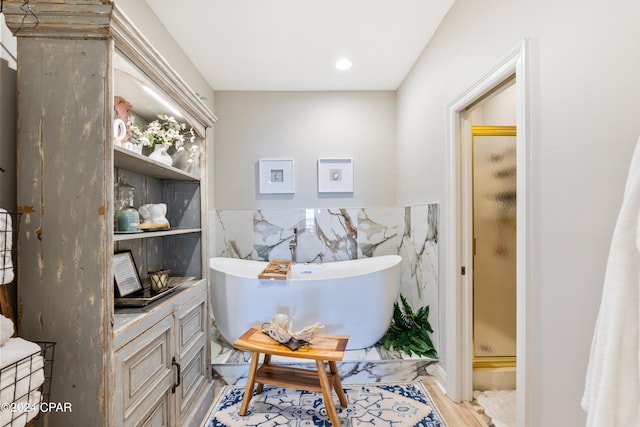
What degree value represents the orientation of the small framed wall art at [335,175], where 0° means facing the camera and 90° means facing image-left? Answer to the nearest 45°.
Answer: approximately 0°

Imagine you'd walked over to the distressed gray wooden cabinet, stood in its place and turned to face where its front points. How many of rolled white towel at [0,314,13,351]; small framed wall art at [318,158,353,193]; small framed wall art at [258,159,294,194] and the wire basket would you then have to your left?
2

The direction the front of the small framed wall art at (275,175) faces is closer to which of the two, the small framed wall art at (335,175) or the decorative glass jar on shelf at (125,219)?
the decorative glass jar on shelf

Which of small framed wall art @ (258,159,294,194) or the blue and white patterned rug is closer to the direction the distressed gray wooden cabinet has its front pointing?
the blue and white patterned rug

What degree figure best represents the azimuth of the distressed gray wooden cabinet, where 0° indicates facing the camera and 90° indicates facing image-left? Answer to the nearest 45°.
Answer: approximately 315°

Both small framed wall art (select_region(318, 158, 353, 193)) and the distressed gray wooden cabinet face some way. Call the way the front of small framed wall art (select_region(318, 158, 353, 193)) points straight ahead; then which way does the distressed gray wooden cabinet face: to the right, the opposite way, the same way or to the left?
to the left

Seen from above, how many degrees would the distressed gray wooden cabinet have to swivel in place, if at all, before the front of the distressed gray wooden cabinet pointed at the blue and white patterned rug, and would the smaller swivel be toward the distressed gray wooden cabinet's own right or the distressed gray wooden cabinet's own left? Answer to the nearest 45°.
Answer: approximately 45° to the distressed gray wooden cabinet's own left

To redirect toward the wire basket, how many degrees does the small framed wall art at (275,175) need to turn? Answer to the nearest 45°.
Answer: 0° — it already faces it

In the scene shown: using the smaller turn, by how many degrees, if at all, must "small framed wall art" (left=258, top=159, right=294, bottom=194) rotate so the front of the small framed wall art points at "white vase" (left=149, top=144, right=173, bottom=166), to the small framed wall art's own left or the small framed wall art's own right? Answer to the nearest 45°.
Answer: approximately 45° to the small framed wall art's own right

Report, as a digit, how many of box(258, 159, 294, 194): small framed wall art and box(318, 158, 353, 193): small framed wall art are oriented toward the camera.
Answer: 2
